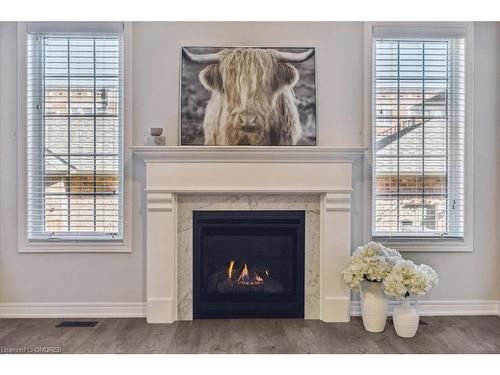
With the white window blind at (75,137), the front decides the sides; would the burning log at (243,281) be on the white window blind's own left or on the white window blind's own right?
on the white window blind's own left

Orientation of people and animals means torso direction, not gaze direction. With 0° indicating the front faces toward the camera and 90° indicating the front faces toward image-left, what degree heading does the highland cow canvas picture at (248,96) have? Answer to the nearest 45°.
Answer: approximately 0°

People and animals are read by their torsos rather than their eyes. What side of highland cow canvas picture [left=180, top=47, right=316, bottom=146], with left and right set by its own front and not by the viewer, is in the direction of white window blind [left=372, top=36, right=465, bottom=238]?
left

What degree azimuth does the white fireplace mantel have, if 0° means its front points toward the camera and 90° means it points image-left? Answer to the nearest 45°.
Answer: approximately 0°

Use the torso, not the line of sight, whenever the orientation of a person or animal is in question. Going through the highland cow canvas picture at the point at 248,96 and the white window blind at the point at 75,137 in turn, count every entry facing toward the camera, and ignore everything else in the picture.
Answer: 2

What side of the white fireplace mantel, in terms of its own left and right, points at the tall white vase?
left

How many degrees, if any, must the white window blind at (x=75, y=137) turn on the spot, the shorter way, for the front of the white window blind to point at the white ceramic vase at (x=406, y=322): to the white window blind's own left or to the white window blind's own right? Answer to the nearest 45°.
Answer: approximately 45° to the white window blind's own left

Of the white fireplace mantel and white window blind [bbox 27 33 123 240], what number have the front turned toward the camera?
2
